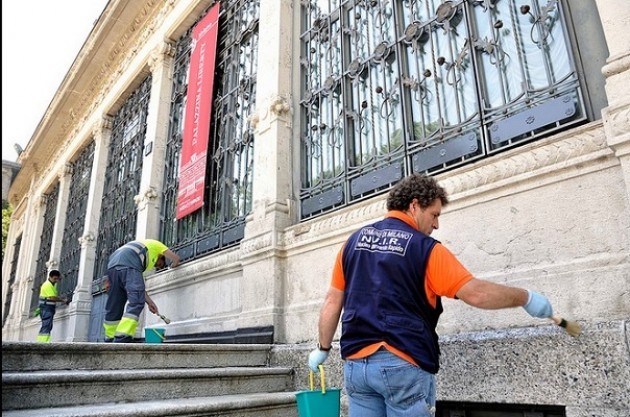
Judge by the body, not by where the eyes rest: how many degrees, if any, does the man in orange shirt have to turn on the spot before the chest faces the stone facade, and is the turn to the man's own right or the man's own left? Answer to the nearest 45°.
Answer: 0° — they already face it

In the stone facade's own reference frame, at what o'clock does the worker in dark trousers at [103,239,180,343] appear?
The worker in dark trousers is roughly at 3 o'clock from the stone facade.

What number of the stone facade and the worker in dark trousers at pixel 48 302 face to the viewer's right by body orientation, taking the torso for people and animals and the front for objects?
1

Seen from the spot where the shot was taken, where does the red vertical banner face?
facing the viewer and to the left of the viewer

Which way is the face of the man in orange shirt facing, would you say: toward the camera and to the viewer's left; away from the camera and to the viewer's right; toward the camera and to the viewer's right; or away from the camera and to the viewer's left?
away from the camera and to the viewer's right

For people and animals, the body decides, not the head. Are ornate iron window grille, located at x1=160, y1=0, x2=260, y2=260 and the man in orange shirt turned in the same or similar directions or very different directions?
very different directions

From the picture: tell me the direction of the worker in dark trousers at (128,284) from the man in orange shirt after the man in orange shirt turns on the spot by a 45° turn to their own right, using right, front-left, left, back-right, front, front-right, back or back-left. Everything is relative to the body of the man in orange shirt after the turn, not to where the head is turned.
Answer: back-left

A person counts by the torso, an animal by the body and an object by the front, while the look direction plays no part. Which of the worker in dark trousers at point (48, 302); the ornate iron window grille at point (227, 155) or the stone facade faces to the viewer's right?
the worker in dark trousers

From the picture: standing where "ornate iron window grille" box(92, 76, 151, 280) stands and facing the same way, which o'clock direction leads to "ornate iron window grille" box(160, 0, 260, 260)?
"ornate iron window grille" box(160, 0, 260, 260) is roughly at 10 o'clock from "ornate iron window grille" box(92, 76, 151, 280).
